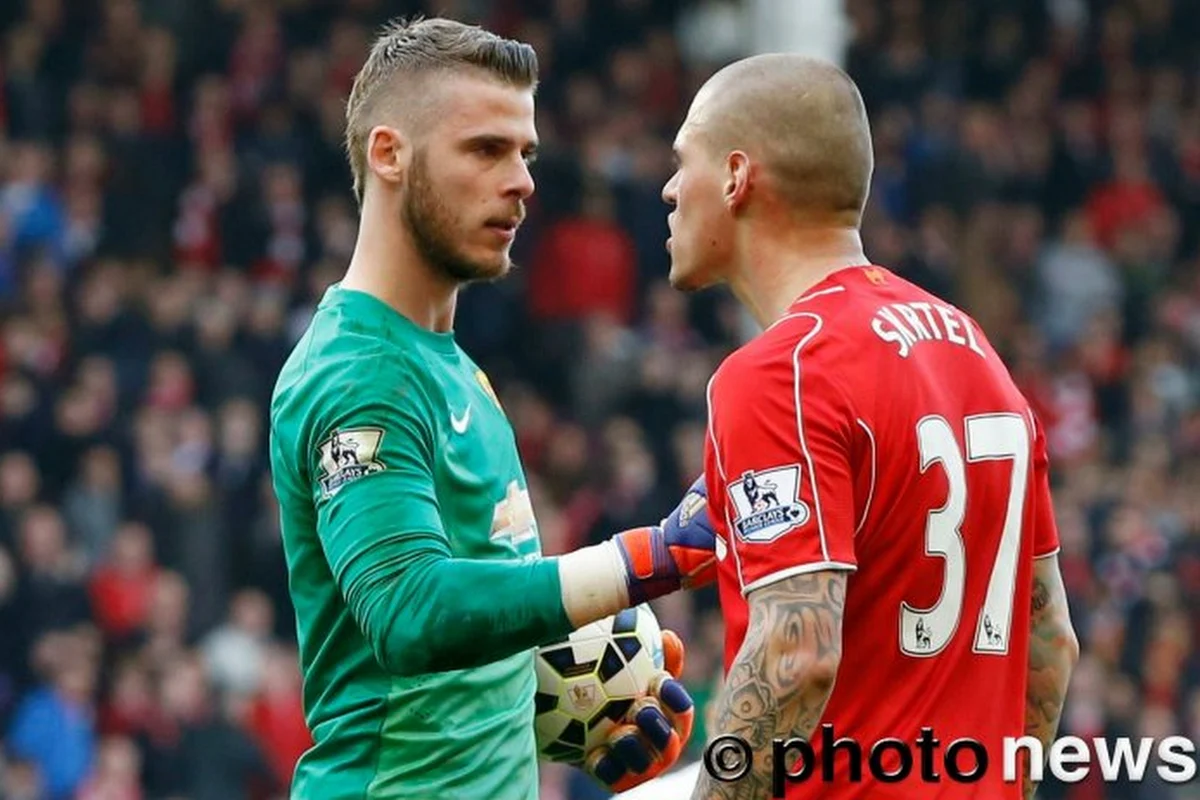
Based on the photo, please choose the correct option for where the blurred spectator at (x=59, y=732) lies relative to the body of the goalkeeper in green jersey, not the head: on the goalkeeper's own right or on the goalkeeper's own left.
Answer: on the goalkeeper's own left

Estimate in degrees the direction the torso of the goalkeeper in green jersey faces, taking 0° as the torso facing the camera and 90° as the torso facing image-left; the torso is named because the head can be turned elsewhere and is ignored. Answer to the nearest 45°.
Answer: approximately 270°
